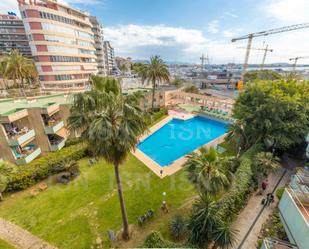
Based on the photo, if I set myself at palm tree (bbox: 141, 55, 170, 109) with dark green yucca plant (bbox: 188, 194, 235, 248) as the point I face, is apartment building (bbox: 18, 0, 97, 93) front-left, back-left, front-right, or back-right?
back-right

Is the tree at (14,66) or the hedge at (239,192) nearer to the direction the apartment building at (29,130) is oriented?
the hedge

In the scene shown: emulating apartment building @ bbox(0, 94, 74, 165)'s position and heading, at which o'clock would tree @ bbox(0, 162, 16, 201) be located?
The tree is roughly at 2 o'clock from the apartment building.

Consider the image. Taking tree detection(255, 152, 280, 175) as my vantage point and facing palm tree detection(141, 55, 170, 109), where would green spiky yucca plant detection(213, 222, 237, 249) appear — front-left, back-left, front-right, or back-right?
back-left

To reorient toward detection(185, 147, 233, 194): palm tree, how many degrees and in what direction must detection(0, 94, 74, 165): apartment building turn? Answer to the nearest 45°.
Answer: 0° — it already faces it

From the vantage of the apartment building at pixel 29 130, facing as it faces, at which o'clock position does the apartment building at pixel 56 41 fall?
the apartment building at pixel 56 41 is roughly at 8 o'clock from the apartment building at pixel 29 130.

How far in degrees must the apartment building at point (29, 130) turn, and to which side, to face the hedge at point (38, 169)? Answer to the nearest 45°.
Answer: approximately 45° to its right

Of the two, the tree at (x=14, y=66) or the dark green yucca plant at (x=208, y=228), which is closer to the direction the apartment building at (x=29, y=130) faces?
the dark green yucca plant

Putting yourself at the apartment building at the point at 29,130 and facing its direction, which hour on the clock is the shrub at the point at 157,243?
The shrub is roughly at 1 o'clock from the apartment building.

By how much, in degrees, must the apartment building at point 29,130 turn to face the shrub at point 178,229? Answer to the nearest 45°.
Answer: approximately 45° to its right
